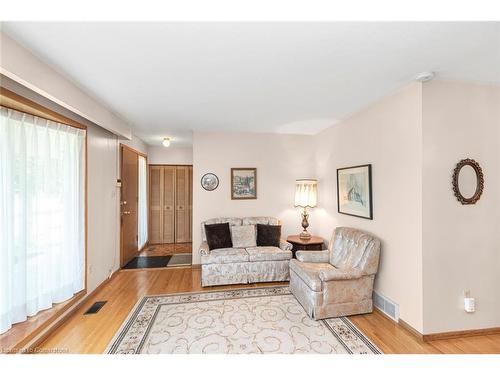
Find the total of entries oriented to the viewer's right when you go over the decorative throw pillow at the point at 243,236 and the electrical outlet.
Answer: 0

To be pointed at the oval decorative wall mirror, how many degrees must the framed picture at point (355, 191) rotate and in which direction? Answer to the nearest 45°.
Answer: approximately 90° to its left

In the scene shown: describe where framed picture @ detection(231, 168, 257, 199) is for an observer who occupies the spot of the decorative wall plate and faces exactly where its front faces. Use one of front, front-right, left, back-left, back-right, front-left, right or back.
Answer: left

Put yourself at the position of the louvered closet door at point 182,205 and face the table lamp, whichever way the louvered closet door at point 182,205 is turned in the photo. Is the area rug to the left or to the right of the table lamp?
right

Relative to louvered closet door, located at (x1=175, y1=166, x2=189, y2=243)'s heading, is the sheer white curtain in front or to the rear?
in front

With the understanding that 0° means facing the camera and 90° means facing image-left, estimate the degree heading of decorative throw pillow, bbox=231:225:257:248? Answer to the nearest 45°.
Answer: approximately 0°

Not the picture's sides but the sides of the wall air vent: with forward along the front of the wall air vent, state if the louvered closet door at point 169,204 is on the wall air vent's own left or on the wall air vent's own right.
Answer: on the wall air vent's own right

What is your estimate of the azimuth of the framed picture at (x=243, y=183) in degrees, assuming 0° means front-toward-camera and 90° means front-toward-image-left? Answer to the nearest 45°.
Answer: approximately 0°

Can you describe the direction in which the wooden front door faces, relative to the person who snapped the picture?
facing to the right of the viewer
